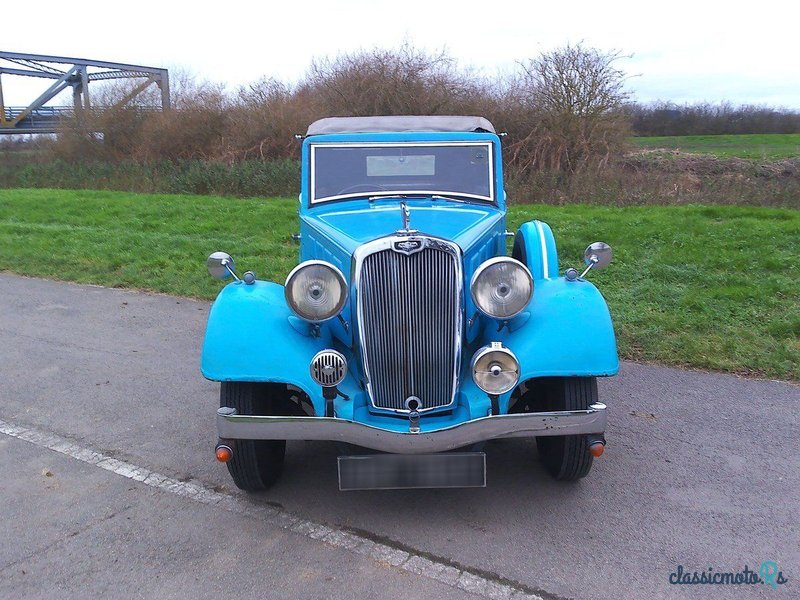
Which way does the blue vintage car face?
toward the camera

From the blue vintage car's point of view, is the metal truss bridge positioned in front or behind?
behind
